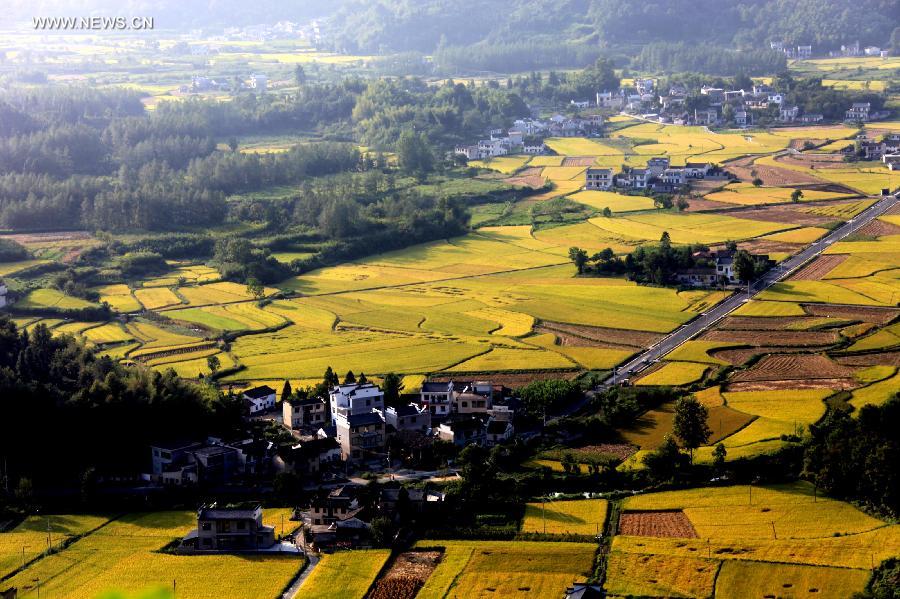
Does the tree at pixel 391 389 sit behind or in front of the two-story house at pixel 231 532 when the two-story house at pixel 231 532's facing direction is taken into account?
behind

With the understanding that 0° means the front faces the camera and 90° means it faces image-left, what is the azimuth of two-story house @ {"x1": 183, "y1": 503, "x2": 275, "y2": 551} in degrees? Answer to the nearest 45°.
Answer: approximately 0°

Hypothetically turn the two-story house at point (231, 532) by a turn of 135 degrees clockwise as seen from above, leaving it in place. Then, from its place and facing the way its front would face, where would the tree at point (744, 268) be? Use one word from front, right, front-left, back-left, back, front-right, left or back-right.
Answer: right

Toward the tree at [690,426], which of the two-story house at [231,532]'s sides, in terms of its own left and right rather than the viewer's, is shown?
left

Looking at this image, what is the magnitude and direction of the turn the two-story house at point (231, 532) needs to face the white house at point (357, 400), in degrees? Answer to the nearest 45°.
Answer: approximately 135° to its left

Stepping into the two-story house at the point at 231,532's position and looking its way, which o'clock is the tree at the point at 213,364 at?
The tree is roughly at 6 o'clock from the two-story house.

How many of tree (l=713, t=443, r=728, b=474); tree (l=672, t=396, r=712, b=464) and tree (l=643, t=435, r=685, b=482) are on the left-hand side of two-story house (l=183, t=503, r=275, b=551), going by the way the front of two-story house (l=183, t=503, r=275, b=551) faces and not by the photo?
3

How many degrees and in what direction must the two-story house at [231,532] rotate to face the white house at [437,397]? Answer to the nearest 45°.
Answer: approximately 135° to its left

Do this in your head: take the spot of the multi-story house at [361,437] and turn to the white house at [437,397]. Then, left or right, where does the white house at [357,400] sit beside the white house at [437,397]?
left

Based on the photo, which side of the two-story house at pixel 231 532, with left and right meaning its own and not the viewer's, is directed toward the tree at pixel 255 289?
back

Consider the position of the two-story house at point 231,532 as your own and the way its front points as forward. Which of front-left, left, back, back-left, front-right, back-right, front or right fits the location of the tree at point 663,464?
left

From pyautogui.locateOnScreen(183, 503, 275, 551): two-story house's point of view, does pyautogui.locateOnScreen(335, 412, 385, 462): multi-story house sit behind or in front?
behind

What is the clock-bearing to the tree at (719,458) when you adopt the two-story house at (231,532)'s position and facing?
The tree is roughly at 9 o'clock from the two-story house.

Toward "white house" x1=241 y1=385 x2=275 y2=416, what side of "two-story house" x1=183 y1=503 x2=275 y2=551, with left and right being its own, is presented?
back
